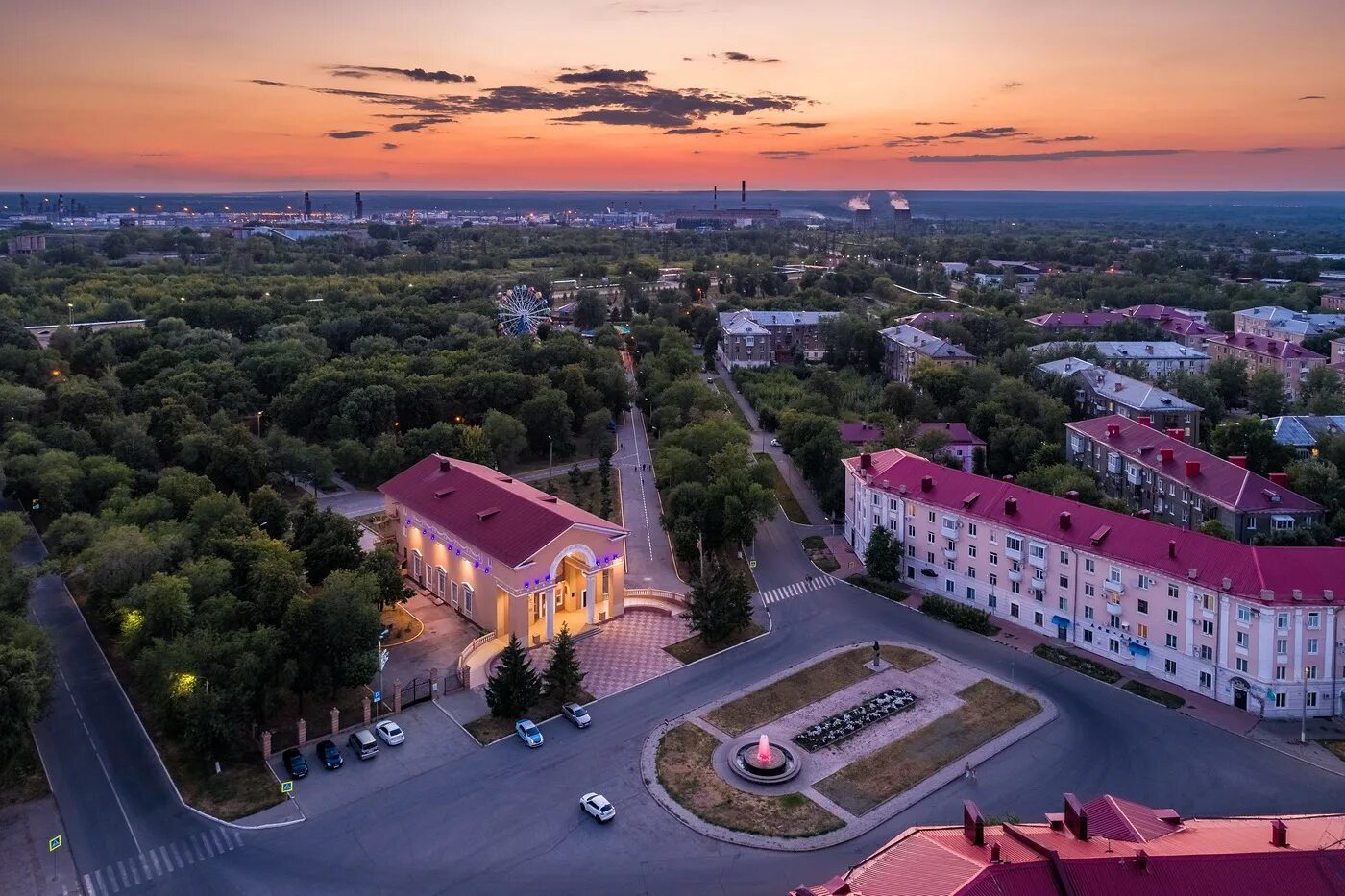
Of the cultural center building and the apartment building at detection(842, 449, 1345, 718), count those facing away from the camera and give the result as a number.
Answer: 0

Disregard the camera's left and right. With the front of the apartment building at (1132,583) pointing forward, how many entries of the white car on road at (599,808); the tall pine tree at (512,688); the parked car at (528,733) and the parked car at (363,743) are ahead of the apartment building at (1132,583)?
4

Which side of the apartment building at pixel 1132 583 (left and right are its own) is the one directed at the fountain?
front

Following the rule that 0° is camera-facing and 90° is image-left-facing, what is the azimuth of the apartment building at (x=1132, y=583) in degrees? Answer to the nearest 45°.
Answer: approximately 45°

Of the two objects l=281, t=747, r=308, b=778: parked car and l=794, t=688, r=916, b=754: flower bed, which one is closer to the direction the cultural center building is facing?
the flower bed

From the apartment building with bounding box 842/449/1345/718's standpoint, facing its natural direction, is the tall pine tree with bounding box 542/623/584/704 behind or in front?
in front

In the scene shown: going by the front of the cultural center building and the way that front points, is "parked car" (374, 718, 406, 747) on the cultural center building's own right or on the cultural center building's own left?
on the cultural center building's own right

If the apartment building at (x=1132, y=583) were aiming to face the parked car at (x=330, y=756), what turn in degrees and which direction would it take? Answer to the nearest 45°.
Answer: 0° — it already faces it

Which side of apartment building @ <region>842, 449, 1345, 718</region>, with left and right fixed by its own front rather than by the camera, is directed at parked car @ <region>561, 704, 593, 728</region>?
front

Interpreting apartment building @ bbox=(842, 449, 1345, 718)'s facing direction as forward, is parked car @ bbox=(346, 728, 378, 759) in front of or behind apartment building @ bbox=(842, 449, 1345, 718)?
in front

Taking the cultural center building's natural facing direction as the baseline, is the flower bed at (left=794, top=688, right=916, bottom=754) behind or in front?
in front

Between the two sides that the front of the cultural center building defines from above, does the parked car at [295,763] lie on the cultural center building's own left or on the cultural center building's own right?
on the cultural center building's own right
